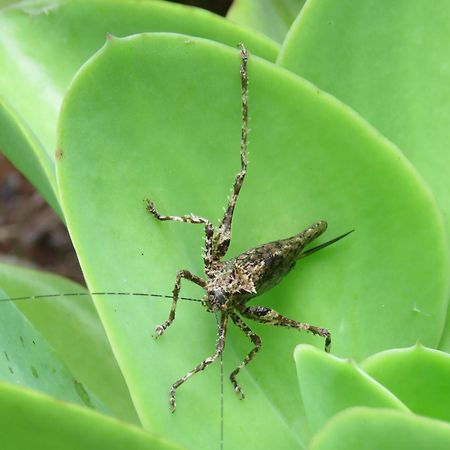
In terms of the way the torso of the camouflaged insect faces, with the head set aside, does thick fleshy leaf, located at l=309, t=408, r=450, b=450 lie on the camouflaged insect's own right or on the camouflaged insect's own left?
on the camouflaged insect's own left

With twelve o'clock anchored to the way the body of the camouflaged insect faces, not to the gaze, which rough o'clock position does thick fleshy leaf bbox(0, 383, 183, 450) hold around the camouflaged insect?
The thick fleshy leaf is roughly at 11 o'clock from the camouflaged insect.

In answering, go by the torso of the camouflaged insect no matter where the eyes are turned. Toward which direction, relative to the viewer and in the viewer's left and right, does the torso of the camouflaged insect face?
facing the viewer and to the left of the viewer
